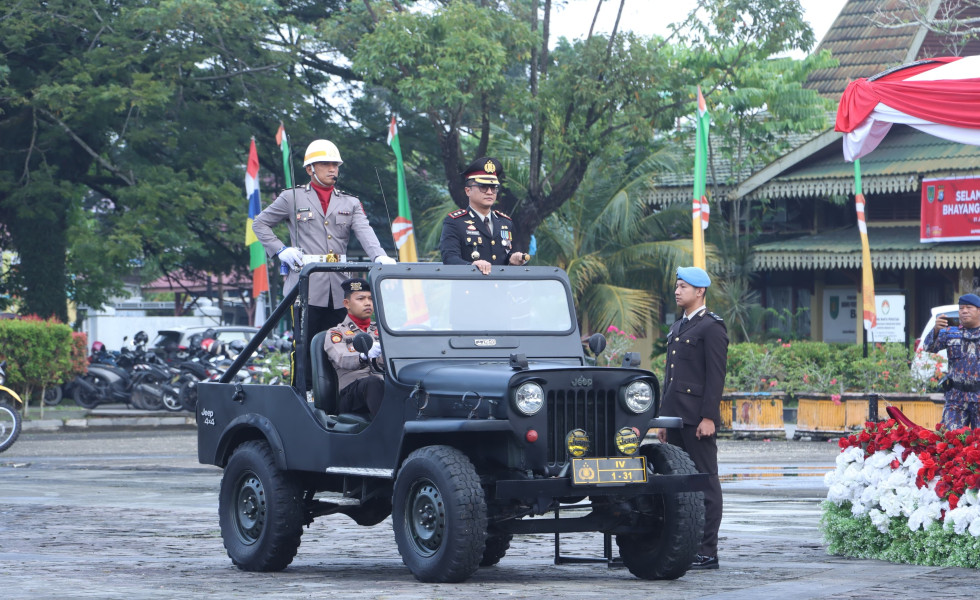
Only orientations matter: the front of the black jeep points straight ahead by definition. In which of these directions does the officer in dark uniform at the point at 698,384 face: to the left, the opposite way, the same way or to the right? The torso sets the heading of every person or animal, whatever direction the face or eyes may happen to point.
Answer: to the right

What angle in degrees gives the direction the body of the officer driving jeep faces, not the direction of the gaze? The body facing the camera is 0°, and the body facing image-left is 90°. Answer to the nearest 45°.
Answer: approximately 315°

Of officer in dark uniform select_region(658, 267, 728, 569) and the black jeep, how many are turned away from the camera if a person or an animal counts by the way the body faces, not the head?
0

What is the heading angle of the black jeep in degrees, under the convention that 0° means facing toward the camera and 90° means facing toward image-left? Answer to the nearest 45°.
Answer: approximately 315°

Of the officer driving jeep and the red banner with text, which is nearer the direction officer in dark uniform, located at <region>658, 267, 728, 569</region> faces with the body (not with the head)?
the officer driving jeep

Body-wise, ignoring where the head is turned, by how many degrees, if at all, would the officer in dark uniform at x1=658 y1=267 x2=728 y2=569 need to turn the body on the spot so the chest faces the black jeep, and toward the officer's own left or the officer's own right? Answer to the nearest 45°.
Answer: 0° — they already face it

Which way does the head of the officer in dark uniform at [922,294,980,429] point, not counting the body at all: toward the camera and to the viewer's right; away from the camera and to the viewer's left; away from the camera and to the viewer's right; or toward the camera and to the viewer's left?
toward the camera and to the viewer's left

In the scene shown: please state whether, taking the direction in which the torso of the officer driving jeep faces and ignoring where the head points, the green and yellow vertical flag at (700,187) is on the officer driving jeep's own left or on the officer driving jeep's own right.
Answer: on the officer driving jeep's own left

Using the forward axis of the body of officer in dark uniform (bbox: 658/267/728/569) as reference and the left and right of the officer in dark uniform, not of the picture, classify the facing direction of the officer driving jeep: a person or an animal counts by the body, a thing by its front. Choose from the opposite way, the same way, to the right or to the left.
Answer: to the left

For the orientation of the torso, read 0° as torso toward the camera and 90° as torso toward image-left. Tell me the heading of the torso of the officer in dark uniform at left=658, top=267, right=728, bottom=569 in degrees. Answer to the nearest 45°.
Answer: approximately 45°

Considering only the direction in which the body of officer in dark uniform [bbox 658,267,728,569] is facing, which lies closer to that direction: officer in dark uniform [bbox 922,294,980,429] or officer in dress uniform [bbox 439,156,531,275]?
the officer in dress uniform

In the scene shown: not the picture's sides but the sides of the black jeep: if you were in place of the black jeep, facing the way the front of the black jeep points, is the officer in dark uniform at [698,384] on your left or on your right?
on your left
